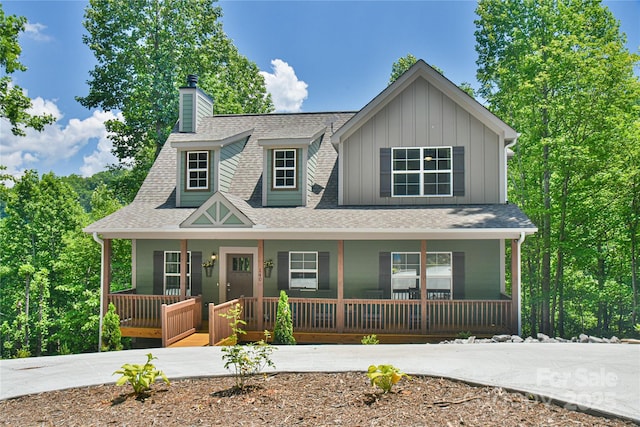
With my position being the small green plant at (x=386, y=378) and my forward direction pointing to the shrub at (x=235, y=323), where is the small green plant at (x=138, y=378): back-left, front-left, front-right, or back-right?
front-left

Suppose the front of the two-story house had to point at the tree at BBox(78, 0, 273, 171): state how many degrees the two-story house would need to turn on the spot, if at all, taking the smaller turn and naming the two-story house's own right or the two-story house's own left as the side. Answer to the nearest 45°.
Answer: approximately 135° to the two-story house's own right

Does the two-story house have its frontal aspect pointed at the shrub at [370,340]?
yes

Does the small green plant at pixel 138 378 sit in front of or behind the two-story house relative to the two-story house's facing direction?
in front

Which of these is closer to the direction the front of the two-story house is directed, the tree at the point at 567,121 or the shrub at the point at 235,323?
the shrub

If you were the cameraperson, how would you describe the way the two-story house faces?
facing the viewer

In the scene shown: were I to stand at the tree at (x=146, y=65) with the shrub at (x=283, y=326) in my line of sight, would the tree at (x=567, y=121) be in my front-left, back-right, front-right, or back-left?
front-left

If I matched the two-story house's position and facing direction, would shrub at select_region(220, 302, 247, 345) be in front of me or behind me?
in front

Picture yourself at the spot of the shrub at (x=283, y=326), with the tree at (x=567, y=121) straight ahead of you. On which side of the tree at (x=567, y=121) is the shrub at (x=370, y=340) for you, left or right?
right

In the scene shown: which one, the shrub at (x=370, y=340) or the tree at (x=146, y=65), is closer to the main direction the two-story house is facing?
the shrub

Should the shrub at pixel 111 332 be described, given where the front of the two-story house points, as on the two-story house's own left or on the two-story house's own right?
on the two-story house's own right

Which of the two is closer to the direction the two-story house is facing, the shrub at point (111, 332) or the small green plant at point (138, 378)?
the small green plant

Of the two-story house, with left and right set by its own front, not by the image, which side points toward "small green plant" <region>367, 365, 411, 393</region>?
front

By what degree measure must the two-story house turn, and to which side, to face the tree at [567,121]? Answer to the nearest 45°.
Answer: approximately 135° to its left

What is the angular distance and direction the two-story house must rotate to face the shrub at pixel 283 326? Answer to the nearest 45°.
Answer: approximately 45° to its right

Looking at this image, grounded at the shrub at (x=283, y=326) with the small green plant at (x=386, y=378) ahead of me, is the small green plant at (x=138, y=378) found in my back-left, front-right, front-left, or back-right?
front-right
